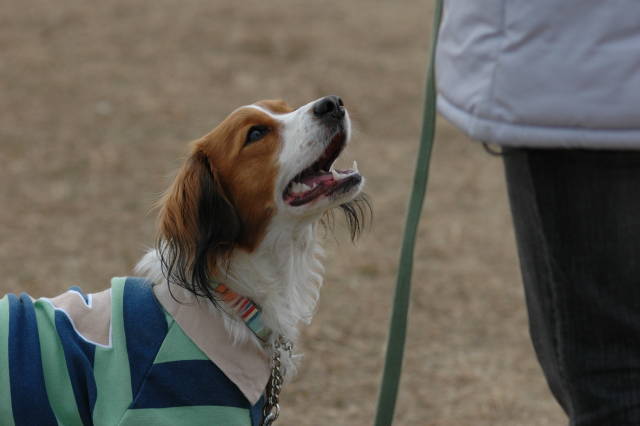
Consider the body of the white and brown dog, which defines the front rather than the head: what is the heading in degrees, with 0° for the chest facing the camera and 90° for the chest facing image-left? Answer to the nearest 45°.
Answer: approximately 270°
